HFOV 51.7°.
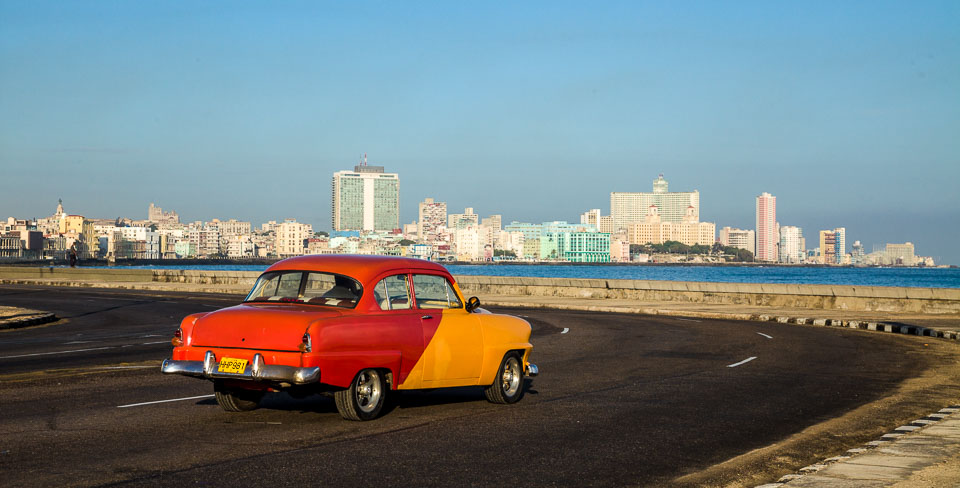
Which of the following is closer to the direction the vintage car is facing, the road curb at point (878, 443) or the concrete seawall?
the concrete seawall

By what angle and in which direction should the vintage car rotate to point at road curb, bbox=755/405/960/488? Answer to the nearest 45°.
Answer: approximately 45° to its right

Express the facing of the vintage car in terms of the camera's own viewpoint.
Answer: facing away from the viewer and to the right of the viewer

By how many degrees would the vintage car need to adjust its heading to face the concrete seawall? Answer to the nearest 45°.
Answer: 0° — it already faces it
